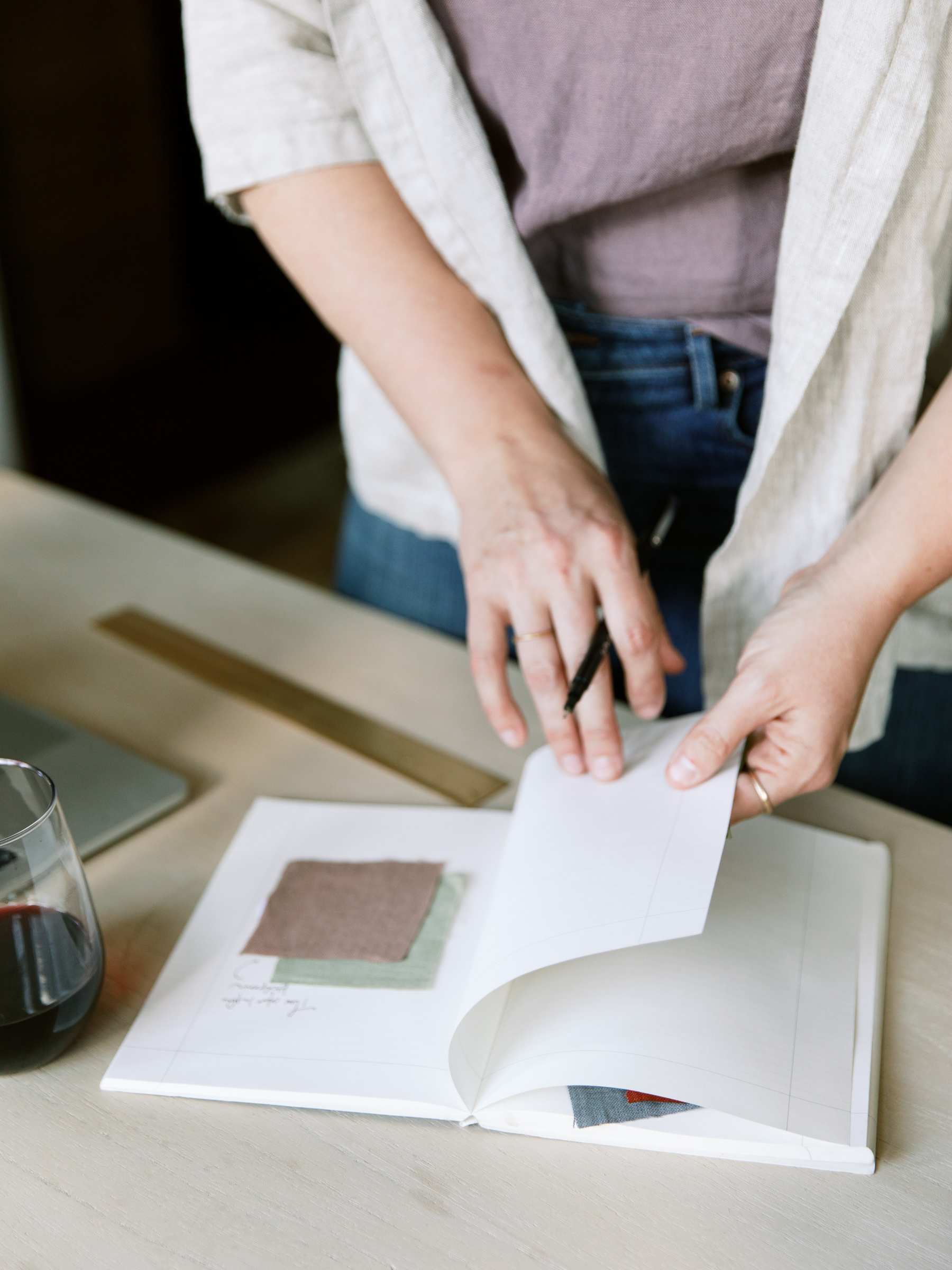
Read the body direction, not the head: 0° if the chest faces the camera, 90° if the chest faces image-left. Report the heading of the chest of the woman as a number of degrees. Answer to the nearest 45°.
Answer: approximately 0°
